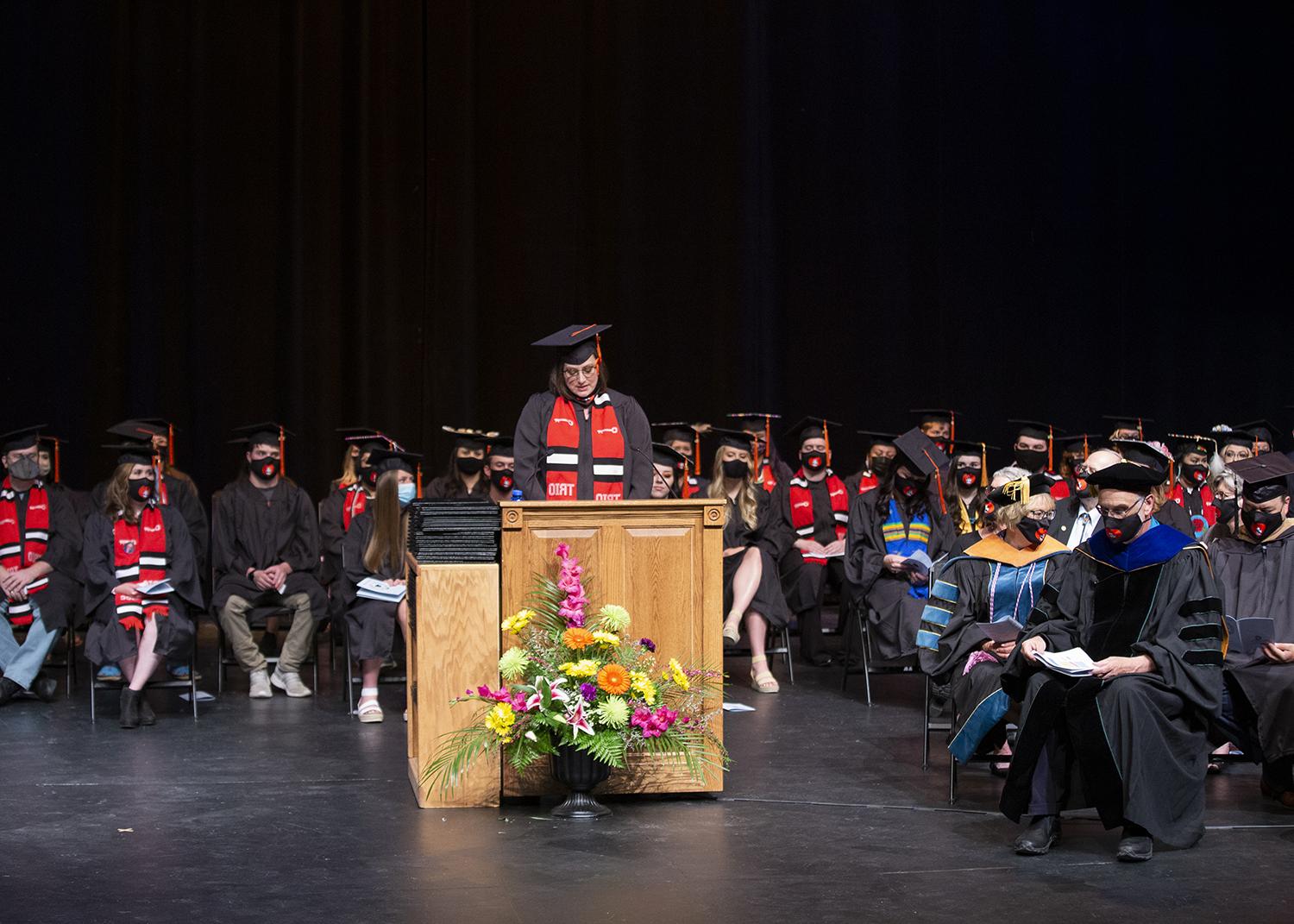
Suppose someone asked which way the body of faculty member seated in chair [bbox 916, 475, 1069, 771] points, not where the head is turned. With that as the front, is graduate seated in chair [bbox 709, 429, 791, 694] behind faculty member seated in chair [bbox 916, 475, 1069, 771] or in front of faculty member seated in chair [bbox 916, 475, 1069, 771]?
behind

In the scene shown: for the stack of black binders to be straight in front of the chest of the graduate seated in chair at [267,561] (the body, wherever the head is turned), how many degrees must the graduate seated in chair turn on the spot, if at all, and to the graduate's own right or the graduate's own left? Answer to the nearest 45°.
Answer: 0° — they already face it

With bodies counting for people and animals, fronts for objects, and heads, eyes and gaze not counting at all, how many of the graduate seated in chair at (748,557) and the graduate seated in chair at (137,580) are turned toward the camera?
2

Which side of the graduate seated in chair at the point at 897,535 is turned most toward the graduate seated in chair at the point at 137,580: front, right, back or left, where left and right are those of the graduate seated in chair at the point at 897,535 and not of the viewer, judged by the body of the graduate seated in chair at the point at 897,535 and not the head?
right

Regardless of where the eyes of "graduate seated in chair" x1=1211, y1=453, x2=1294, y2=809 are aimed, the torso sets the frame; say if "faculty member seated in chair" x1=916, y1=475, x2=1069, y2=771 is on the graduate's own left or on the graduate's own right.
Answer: on the graduate's own right

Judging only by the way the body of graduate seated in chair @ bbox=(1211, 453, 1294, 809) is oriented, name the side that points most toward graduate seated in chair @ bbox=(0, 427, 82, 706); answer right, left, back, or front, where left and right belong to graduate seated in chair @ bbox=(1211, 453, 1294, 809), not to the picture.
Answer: right
